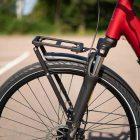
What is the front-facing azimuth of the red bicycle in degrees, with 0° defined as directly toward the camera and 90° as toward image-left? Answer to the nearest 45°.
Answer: approximately 90°
